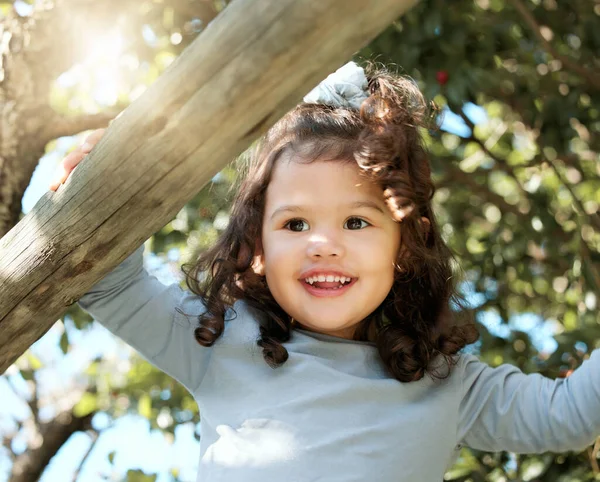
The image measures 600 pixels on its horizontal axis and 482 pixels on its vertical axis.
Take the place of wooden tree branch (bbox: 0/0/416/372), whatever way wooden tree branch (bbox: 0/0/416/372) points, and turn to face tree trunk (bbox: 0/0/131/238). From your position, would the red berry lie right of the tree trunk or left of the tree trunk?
right

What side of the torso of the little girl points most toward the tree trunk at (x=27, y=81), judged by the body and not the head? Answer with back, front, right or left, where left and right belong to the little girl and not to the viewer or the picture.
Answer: back

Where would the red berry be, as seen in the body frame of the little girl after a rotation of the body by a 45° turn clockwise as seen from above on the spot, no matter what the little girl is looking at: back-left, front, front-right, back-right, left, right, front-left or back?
back

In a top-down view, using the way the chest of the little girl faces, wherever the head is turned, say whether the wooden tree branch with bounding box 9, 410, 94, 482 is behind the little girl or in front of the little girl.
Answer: behind

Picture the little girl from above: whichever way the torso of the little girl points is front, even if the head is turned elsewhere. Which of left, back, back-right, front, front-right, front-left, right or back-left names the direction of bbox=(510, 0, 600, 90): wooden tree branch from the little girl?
back-left

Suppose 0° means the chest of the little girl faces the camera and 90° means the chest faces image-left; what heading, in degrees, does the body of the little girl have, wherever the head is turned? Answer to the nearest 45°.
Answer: approximately 0°

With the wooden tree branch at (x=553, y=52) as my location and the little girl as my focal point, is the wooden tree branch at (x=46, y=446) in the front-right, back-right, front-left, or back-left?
front-right

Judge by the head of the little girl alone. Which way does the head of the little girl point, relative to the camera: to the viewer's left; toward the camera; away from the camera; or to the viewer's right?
toward the camera

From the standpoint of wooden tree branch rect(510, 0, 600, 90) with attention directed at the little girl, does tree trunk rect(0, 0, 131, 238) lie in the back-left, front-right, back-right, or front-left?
front-right
